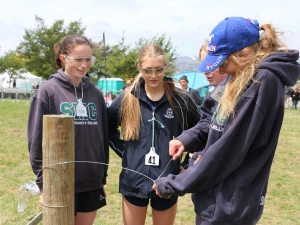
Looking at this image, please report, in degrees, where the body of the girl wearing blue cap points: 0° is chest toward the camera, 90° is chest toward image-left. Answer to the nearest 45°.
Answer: approximately 90°

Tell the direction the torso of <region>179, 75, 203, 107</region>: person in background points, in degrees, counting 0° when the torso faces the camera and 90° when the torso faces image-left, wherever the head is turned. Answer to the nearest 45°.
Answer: approximately 45°

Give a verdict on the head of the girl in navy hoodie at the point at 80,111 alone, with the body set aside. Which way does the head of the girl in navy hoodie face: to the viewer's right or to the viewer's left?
to the viewer's right

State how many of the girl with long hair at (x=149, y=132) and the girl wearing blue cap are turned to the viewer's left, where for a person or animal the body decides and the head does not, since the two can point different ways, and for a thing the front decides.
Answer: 1

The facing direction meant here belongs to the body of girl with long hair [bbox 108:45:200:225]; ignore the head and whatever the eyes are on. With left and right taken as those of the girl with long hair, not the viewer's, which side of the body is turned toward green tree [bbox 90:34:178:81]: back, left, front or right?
back

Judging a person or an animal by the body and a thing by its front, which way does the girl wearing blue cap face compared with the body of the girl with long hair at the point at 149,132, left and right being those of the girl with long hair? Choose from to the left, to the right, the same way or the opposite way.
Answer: to the right

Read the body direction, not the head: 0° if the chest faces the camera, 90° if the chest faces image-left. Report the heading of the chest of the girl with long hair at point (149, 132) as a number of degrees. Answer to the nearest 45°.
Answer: approximately 0°

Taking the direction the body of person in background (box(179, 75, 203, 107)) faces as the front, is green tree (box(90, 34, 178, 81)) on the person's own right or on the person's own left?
on the person's own right

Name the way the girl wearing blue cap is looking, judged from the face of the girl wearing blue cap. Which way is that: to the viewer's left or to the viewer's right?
to the viewer's left
